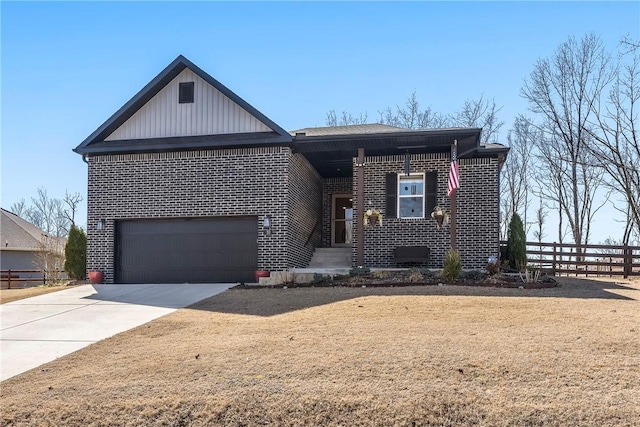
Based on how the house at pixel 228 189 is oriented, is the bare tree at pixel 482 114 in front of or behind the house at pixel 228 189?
behind

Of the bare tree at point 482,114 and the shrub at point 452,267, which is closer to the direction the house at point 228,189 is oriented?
the shrub

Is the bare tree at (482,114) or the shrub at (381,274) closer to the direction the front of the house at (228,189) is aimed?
the shrub

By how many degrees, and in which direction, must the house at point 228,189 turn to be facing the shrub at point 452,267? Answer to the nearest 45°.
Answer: approximately 45° to its left

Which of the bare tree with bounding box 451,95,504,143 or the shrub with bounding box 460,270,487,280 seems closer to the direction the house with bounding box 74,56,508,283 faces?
the shrub

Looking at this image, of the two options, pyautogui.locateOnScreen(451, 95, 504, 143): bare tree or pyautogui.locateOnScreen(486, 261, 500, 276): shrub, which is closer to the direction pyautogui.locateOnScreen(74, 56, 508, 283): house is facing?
the shrub

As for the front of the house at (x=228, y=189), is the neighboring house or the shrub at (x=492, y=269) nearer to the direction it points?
the shrub

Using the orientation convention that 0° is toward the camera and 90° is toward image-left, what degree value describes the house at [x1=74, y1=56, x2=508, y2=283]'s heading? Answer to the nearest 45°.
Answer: approximately 0°
